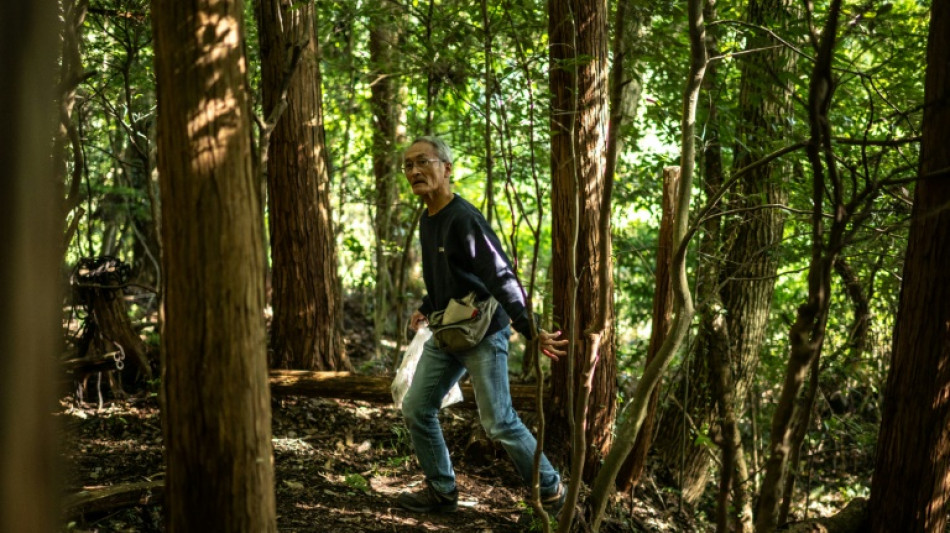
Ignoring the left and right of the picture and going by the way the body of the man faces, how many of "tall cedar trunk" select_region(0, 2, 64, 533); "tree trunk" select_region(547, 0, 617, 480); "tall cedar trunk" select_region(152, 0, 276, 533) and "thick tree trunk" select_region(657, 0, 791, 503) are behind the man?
2

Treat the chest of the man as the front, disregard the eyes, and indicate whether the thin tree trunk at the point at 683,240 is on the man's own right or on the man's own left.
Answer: on the man's own left

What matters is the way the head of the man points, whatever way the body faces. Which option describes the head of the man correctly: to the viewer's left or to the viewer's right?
to the viewer's left

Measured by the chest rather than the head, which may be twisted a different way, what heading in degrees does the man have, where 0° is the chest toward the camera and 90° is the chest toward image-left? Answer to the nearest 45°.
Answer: approximately 45°

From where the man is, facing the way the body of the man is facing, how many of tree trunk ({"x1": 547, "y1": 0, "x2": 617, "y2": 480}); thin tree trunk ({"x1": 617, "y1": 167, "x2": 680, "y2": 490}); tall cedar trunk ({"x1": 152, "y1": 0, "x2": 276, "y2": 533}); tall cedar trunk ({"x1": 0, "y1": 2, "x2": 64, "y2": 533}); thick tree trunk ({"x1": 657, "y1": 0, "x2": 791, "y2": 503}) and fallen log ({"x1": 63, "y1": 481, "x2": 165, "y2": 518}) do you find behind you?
3

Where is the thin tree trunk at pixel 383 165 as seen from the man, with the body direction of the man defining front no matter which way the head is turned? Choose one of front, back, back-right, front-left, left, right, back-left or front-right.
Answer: back-right

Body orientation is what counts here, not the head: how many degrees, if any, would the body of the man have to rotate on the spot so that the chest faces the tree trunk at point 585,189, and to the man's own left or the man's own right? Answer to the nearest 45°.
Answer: approximately 180°

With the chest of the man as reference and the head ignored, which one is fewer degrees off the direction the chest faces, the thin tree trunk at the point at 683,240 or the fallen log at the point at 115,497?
the fallen log

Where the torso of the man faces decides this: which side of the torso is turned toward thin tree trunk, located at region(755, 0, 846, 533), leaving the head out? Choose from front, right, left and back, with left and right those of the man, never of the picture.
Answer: left

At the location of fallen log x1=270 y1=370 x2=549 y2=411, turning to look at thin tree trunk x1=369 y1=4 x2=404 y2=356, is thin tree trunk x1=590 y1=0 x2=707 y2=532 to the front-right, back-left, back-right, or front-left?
back-right
